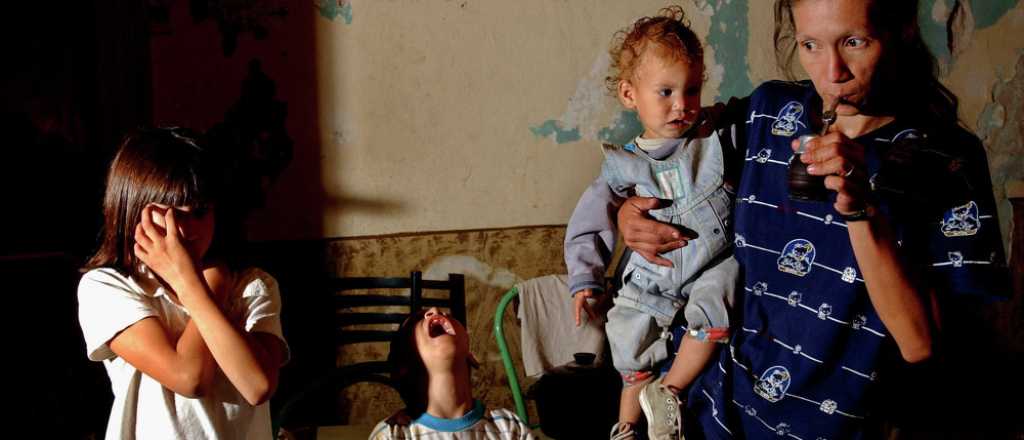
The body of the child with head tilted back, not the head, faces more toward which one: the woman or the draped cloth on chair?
the woman

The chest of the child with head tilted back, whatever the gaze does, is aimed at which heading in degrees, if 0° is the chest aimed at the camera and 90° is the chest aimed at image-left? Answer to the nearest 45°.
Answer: approximately 0°

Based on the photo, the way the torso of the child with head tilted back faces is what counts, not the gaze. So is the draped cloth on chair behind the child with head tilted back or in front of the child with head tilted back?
behind

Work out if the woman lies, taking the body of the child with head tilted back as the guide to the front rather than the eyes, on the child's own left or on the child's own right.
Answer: on the child's own left
